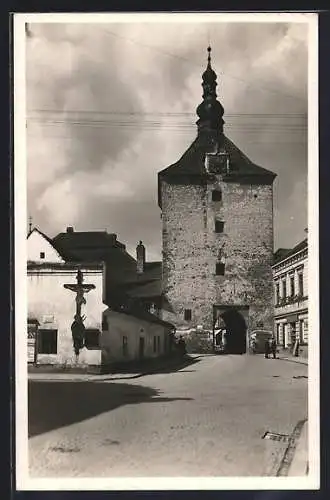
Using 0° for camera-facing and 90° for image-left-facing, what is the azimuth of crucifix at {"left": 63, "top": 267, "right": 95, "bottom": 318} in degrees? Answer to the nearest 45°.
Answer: approximately 0°
